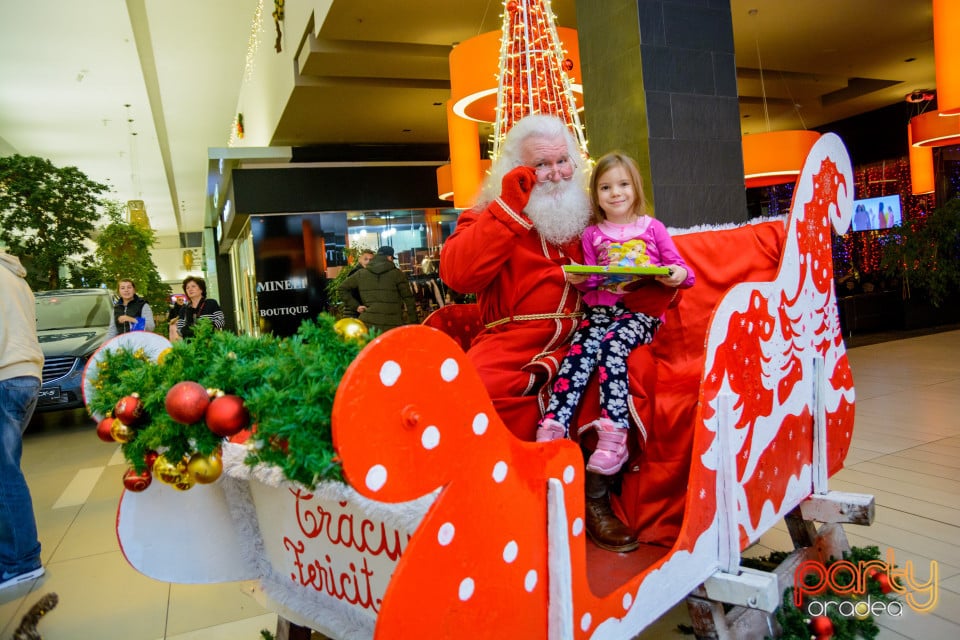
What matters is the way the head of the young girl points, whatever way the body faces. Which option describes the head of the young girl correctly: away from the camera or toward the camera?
toward the camera

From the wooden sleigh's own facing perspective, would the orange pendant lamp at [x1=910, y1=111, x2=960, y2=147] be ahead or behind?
behind

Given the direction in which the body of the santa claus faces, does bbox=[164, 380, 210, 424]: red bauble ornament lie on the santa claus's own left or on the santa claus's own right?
on the santa claus's own right

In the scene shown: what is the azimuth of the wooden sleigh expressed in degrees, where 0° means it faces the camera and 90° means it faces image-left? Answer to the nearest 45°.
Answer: approximately 45°

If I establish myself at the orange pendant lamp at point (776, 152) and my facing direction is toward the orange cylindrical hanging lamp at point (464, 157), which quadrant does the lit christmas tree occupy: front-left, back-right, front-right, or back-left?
front-left

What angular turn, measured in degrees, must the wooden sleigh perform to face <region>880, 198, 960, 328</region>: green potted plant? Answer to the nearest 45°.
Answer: approximately 180°

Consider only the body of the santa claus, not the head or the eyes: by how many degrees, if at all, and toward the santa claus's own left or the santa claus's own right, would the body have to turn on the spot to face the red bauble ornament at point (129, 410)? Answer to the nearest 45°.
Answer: approximately 90° to the santa claus's own right

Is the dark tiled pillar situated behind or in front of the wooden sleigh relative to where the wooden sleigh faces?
behind

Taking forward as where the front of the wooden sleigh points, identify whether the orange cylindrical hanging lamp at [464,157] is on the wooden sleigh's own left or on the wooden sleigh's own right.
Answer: on the wooden sleigh's own right
